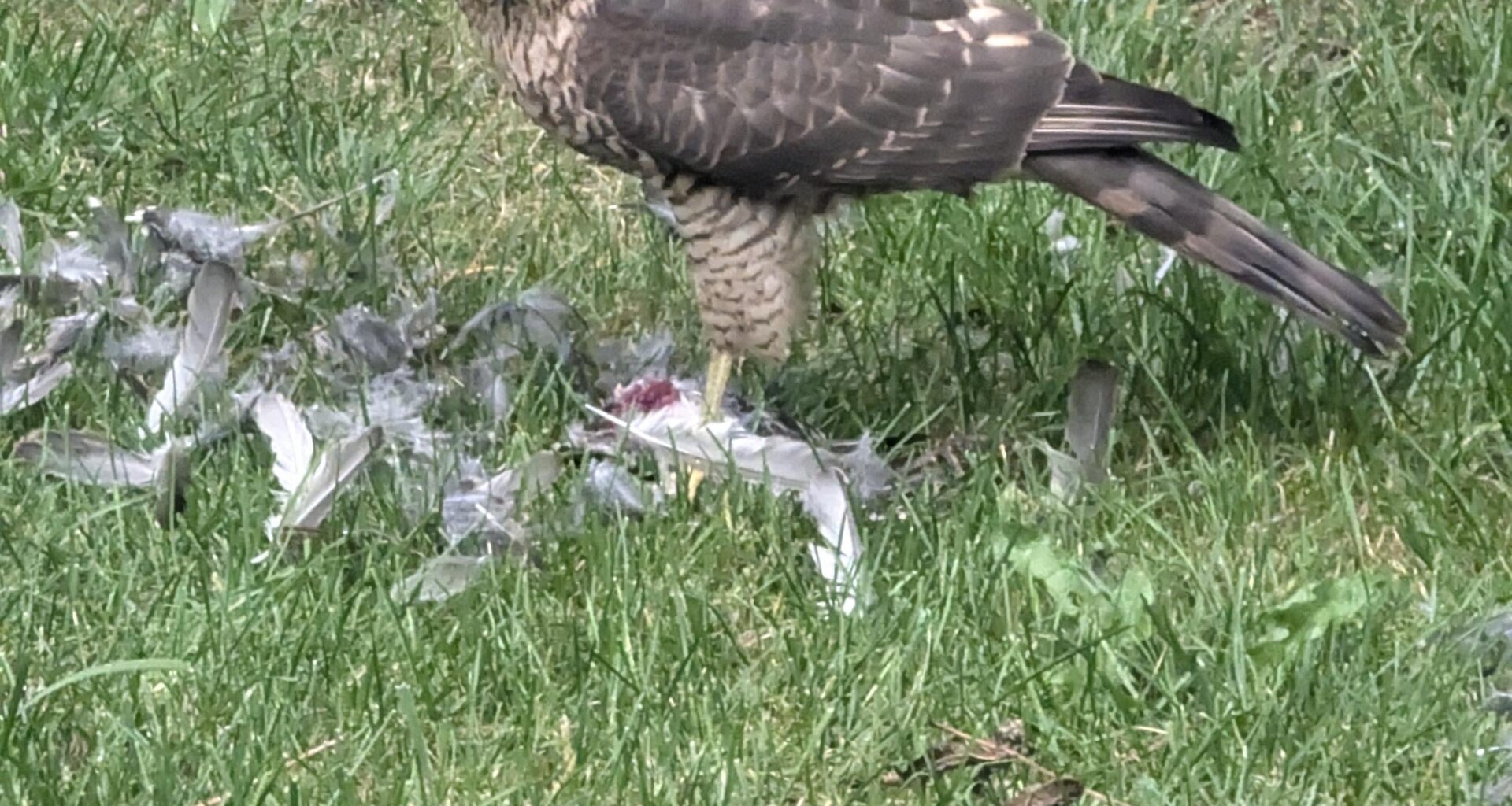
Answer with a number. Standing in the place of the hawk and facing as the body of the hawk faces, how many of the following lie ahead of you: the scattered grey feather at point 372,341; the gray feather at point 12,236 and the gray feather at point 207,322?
3

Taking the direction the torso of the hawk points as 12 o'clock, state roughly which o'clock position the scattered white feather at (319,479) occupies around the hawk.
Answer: The scattered white feather is roughly at 11 o'clock from the hawk.

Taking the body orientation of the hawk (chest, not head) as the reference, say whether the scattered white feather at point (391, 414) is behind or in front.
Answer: in front

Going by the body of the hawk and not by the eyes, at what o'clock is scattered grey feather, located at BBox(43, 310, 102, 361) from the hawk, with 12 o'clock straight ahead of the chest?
The scattered grey feather is roughly at 12 o'clock from the hawk.

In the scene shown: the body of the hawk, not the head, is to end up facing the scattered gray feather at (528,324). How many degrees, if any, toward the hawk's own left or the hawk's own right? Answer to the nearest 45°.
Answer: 0° — it already faces it

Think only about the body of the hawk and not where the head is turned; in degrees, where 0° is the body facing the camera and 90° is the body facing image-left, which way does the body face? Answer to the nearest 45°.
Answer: approximately 90°

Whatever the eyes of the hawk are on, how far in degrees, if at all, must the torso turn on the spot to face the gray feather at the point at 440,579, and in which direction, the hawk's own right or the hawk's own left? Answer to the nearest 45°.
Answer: approximately 45° to the hawk's own left

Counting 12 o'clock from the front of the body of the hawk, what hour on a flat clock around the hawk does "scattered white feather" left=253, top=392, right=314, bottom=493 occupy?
The scattered white feather is roughly at 11 o'clock from the hawk.

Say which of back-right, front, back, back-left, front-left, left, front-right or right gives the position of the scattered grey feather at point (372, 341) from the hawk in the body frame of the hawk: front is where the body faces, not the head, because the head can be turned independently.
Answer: front

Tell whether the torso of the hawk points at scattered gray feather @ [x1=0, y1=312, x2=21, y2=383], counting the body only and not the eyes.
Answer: yes

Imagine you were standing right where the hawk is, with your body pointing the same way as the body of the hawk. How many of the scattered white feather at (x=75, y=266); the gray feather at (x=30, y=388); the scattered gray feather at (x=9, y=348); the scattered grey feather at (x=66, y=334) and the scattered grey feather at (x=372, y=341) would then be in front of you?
5

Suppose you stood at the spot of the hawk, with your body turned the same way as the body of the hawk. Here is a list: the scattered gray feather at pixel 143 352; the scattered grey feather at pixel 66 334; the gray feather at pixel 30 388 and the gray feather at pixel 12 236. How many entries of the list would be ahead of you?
4

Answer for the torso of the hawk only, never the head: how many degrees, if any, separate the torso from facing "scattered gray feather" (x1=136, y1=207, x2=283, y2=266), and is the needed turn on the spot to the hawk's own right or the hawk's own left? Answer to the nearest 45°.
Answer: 0° — it already faces it

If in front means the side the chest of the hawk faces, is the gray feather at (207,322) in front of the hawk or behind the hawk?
in front

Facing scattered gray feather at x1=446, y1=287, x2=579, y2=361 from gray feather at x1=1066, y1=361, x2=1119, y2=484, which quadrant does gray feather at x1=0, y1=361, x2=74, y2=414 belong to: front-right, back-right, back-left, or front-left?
front-left

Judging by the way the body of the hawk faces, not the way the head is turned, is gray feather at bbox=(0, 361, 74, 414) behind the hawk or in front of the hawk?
in front
